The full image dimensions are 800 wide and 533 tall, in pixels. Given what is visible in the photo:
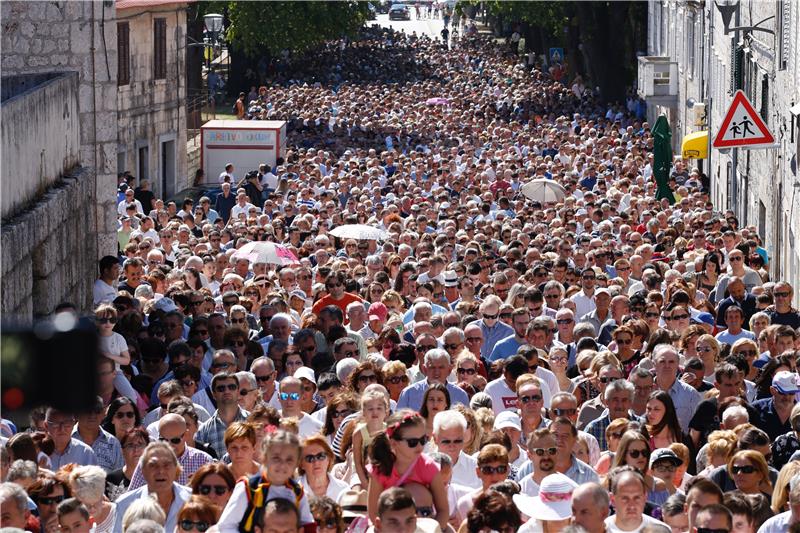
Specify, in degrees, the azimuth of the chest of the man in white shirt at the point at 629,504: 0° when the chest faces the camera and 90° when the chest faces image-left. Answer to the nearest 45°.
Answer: approximately 0°

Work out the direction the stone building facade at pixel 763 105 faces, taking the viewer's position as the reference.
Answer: facing to the left of the viewer

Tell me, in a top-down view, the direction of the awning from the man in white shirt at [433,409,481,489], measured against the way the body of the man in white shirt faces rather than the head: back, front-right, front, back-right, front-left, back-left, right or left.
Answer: back

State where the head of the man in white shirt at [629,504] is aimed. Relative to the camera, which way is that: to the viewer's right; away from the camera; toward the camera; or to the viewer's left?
toward the camera

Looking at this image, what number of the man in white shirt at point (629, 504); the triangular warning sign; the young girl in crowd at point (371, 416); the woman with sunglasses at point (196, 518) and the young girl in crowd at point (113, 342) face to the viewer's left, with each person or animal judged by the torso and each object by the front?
0

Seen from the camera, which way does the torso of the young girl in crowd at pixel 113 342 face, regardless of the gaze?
toward the camera

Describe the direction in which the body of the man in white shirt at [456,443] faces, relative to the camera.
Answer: toward the camera

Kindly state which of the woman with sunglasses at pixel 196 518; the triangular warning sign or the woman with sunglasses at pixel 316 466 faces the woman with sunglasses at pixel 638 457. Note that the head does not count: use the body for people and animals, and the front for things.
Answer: the triangular warning sign

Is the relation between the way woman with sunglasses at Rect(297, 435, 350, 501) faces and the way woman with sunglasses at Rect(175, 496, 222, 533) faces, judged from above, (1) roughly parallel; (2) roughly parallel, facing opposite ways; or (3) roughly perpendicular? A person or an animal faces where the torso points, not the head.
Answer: roughly parallel

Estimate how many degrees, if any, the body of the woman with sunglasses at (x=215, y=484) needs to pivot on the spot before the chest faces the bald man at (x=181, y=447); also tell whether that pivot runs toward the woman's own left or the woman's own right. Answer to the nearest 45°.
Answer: approximately 180°

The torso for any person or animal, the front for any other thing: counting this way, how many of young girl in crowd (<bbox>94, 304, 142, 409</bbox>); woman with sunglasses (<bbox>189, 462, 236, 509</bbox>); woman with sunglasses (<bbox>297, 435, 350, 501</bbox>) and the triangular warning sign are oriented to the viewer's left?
0

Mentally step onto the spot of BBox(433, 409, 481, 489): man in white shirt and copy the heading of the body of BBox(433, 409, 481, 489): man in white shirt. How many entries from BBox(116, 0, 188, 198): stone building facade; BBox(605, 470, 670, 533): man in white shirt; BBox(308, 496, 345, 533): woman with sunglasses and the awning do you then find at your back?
2

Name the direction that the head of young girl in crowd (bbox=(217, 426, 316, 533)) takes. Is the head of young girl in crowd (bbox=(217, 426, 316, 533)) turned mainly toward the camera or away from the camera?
toward the camera
